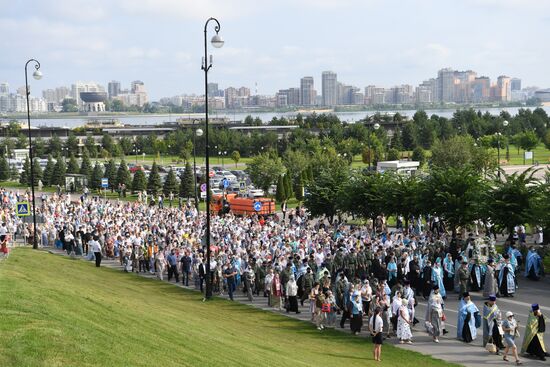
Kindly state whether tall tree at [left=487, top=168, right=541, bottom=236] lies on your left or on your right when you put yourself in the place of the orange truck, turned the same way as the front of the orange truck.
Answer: on your left

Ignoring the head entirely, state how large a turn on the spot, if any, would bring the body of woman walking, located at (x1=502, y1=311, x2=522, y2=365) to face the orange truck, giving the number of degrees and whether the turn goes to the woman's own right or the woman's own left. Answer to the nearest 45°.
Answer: approximately 180°

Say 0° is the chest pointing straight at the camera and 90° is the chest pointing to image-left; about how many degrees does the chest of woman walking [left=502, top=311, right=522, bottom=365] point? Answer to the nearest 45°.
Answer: approximately 315°

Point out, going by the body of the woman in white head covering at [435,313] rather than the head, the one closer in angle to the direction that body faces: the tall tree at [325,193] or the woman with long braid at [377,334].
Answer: the woman with long braid

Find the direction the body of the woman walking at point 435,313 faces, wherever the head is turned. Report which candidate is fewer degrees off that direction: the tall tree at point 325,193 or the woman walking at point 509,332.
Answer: the woman walking

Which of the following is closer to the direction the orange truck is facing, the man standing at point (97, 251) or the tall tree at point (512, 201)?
the man standing

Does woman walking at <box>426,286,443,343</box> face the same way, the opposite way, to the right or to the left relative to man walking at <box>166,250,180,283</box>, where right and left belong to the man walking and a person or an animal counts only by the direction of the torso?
the same way

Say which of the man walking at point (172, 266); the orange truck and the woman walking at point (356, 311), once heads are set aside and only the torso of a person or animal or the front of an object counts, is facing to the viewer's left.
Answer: the orange truck

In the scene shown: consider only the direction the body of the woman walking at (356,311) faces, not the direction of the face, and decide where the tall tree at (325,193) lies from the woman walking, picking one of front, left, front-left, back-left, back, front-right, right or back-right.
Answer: back-left

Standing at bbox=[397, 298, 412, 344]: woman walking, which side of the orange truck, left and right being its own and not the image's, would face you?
left

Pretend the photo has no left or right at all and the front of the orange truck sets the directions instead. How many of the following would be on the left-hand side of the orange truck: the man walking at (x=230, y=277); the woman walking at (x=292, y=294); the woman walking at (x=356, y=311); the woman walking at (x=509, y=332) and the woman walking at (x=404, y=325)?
5

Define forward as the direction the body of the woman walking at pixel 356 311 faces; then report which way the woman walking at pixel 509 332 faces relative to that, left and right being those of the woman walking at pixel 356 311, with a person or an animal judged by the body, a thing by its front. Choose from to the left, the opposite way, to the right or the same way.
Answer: the same way

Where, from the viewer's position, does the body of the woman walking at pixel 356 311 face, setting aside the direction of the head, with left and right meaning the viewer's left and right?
facing the viewer and to the right of the viewer

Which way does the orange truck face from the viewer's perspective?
to the viewer's left

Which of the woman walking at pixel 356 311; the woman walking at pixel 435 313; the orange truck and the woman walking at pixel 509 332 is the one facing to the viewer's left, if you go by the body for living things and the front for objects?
the orange truck
